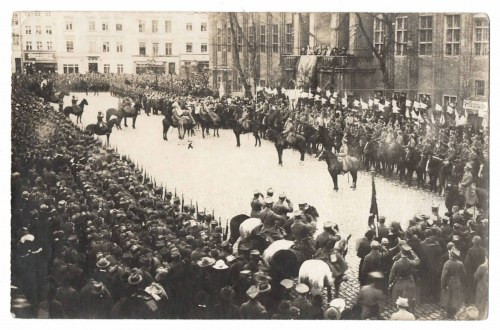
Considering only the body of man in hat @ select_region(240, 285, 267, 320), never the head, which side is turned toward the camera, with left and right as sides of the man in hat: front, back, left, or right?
back

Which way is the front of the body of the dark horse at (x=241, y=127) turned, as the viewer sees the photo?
to the viewer's left

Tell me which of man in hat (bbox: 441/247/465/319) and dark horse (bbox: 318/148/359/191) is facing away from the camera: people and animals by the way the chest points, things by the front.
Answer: the man in hat

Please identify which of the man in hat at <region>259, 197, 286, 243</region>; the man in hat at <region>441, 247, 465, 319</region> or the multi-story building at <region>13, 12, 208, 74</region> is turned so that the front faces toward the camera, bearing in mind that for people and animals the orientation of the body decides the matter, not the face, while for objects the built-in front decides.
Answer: the multi-story building

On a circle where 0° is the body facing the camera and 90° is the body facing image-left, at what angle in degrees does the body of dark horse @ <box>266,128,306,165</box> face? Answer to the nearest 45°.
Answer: approximately 90°

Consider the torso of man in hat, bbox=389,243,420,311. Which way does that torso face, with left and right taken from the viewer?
facing away from the viewer

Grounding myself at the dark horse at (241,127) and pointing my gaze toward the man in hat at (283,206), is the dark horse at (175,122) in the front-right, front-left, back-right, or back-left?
back-right

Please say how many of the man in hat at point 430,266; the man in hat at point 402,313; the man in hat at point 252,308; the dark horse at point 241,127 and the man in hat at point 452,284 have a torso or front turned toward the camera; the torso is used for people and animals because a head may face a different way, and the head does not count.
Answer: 0

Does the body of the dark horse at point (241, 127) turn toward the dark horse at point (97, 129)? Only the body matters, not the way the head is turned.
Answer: yes

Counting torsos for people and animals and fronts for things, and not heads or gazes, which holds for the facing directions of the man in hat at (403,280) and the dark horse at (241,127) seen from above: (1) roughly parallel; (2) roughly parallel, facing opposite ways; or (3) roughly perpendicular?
roughly perpendicular
